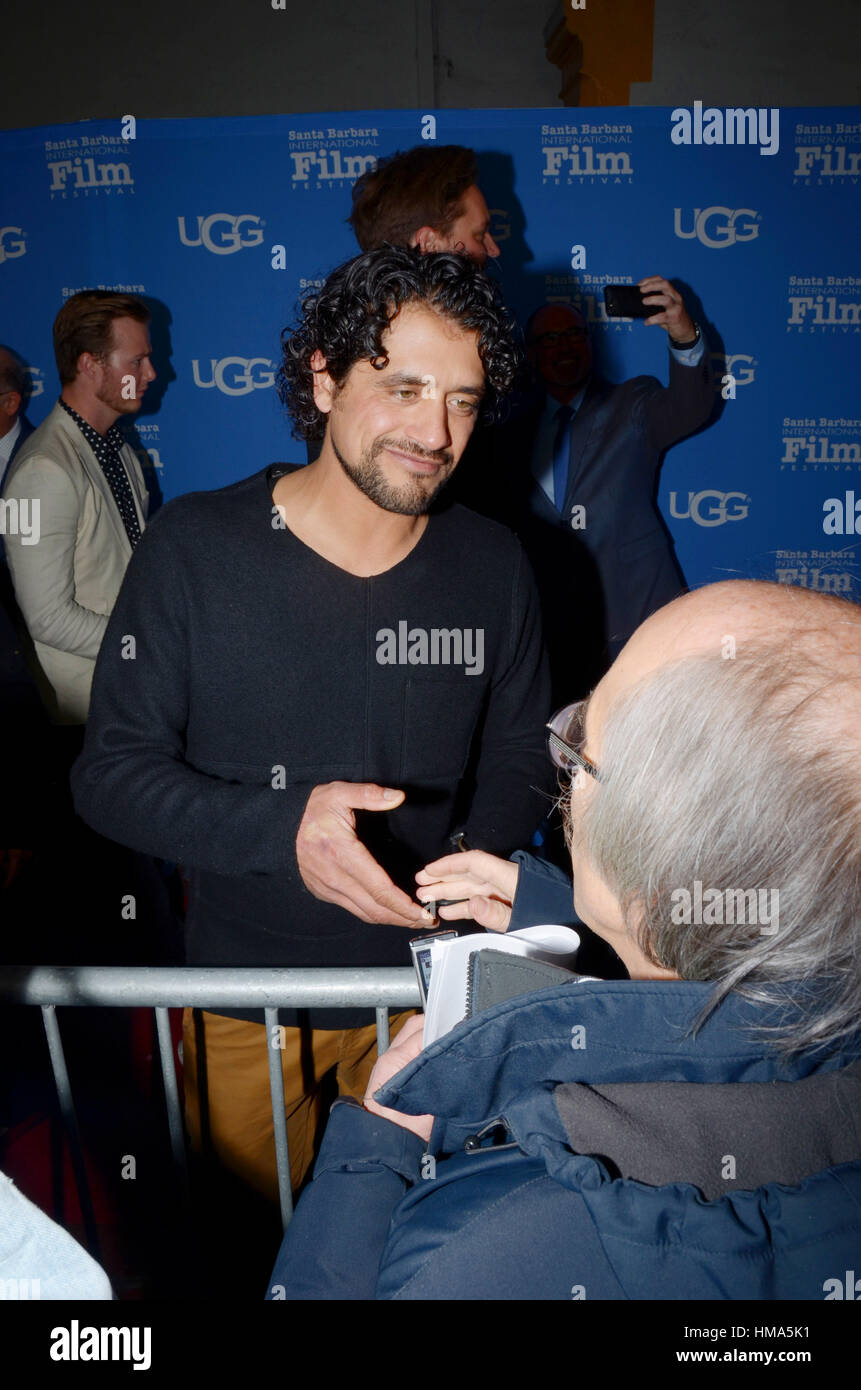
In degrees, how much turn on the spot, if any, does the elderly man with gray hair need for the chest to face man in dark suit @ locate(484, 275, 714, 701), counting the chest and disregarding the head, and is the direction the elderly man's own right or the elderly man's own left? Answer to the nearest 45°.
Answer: approximately 45° to the elderly man's own right

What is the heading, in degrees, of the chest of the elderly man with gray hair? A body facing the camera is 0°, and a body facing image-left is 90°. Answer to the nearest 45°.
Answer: approximately 135°

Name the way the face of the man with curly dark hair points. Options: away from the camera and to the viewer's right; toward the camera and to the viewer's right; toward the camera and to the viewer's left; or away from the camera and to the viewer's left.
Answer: toward the camera and to the viewer's right

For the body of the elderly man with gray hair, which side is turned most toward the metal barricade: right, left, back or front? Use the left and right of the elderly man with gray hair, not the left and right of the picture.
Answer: front

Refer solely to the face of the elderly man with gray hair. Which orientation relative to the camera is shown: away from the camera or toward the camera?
away from the camera
